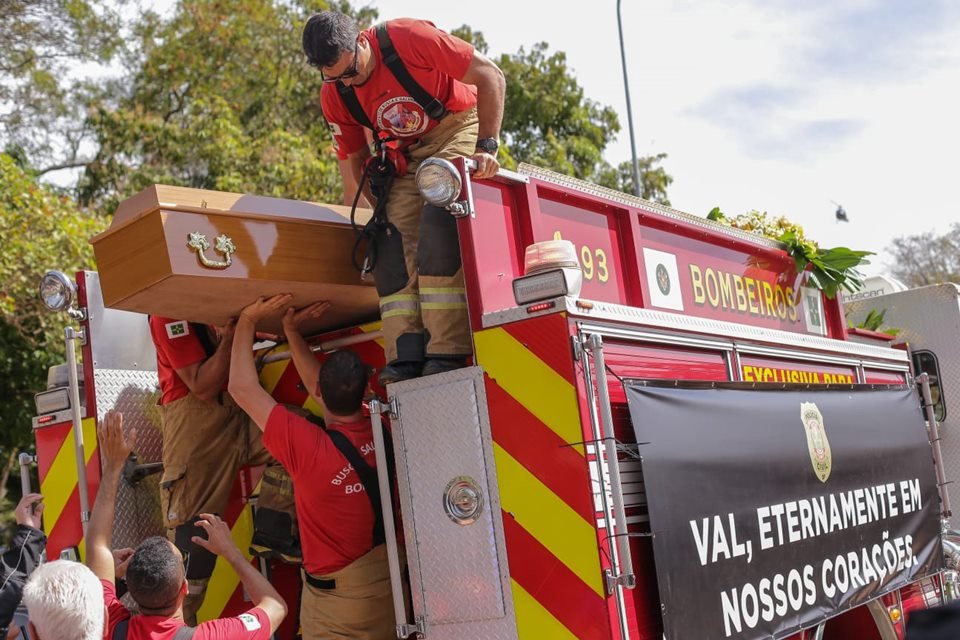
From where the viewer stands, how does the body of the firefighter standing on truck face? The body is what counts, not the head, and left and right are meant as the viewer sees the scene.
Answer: facing the viewer and to the left of the viewer

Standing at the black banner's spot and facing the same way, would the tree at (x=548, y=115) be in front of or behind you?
behind

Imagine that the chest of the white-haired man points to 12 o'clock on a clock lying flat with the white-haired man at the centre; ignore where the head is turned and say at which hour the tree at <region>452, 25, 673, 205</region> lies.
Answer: The tree is roughly at 1 o'clock from the white-haired man.

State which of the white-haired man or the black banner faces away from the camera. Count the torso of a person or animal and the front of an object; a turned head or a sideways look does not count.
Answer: the white-haired man

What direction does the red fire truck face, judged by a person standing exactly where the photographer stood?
facing away from the viewer and to the right of the viewer

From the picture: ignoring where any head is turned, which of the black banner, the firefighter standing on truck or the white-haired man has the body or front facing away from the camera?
the white-haired man

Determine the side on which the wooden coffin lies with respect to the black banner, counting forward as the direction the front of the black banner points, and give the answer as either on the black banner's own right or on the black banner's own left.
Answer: on the black banner's own right

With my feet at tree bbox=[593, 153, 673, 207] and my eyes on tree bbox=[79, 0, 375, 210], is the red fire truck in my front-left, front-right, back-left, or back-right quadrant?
front-left

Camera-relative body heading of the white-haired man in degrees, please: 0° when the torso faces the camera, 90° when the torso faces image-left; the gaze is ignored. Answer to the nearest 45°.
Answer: approximately 180°

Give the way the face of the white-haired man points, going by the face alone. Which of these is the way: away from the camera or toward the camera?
away from the camera

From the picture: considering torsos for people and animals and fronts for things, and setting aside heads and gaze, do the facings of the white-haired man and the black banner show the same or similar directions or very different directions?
very different directions

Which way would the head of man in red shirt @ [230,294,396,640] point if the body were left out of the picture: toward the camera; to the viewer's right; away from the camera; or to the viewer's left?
away from the camera
